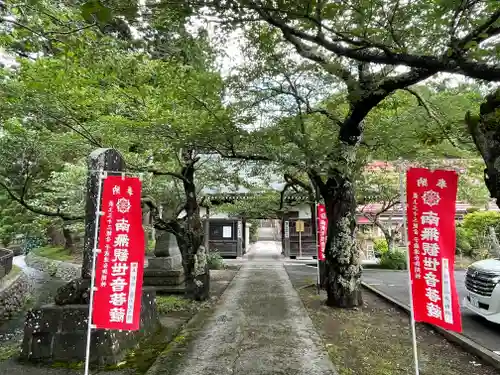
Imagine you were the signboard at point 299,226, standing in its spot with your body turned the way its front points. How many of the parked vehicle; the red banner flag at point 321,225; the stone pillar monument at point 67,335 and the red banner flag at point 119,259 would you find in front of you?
4

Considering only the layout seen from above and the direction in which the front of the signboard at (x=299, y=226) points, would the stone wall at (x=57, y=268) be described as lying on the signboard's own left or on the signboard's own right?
on the signboard's own right

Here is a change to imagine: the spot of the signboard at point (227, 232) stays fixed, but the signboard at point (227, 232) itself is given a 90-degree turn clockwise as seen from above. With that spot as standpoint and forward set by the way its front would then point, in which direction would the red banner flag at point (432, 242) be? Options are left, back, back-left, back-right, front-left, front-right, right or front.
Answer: left

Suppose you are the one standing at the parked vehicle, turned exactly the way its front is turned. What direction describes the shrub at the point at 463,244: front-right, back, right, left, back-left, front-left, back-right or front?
back-right

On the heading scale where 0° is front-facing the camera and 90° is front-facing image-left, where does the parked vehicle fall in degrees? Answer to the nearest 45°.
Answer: approximately 45°

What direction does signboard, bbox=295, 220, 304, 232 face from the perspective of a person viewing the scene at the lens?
facing the viewer

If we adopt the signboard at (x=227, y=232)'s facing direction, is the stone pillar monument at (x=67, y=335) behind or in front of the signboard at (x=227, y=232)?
in front

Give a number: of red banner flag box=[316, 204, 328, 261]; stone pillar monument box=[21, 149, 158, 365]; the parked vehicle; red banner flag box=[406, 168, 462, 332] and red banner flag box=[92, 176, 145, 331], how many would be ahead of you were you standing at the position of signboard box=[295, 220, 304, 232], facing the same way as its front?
5

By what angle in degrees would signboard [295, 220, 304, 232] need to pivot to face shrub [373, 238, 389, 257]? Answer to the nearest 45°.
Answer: approximately 90° to its left

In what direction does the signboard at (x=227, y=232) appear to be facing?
toward the camera

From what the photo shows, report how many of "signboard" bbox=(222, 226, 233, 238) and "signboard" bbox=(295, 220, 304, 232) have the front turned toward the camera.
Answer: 2

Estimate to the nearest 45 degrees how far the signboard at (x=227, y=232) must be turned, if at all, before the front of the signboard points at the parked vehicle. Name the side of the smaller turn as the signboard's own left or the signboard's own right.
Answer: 0° — it already faces it
